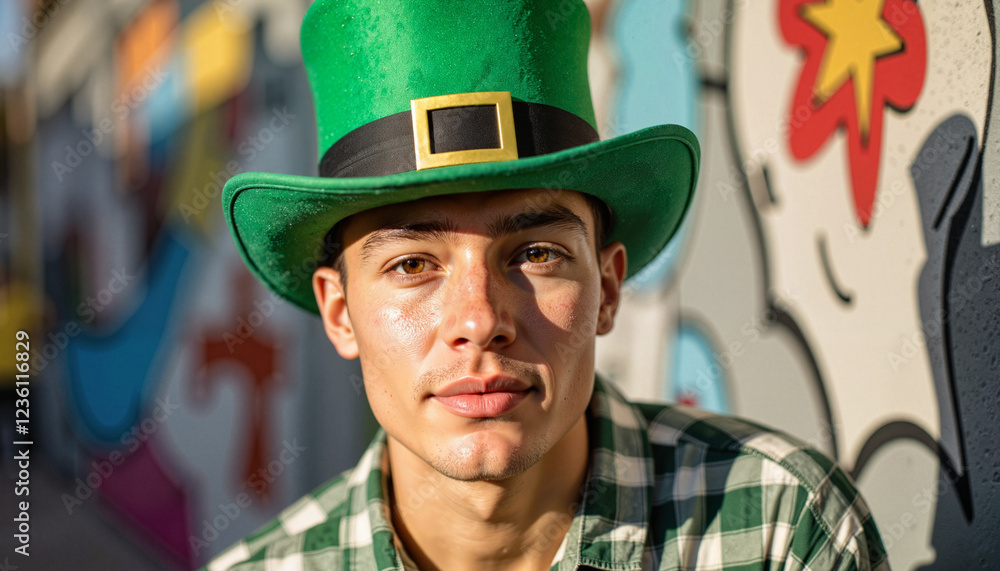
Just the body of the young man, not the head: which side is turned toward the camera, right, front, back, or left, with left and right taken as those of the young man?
front

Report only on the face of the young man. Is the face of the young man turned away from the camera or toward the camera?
toward the camera
